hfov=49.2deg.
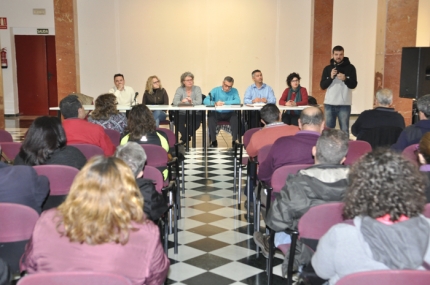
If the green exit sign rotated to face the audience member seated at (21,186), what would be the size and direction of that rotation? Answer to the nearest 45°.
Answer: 0° — it already faces them

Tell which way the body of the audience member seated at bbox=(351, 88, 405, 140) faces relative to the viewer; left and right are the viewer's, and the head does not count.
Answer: facing away from the viewer

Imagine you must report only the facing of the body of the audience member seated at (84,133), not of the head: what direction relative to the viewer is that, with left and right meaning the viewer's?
facing away from the viewer and to the right of the viewer

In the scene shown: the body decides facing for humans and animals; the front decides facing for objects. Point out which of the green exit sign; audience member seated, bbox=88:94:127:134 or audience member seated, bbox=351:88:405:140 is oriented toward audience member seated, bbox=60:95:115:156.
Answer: the green exit sign

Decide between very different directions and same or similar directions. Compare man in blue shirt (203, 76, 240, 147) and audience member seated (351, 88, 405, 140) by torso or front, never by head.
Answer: very different directions

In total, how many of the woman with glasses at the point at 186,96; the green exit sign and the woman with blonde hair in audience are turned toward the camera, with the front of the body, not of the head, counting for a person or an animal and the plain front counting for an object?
2

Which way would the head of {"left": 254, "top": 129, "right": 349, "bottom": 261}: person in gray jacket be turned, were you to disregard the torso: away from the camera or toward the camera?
away from the camera

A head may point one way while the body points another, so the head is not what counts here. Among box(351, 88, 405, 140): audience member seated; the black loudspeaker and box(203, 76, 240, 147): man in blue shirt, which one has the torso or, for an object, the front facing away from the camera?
the audience member seated

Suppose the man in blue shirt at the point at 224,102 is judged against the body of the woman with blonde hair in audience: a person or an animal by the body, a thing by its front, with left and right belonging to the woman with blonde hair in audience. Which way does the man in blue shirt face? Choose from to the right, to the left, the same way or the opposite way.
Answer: the opposite way

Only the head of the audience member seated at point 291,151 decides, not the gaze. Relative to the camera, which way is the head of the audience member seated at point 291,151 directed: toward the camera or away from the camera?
away from the camera

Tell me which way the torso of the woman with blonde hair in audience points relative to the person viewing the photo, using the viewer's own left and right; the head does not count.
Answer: facing away from the viewer

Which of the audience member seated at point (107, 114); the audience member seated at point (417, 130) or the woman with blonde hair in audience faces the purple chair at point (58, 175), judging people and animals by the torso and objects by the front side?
the woman with blonde hair in audience
